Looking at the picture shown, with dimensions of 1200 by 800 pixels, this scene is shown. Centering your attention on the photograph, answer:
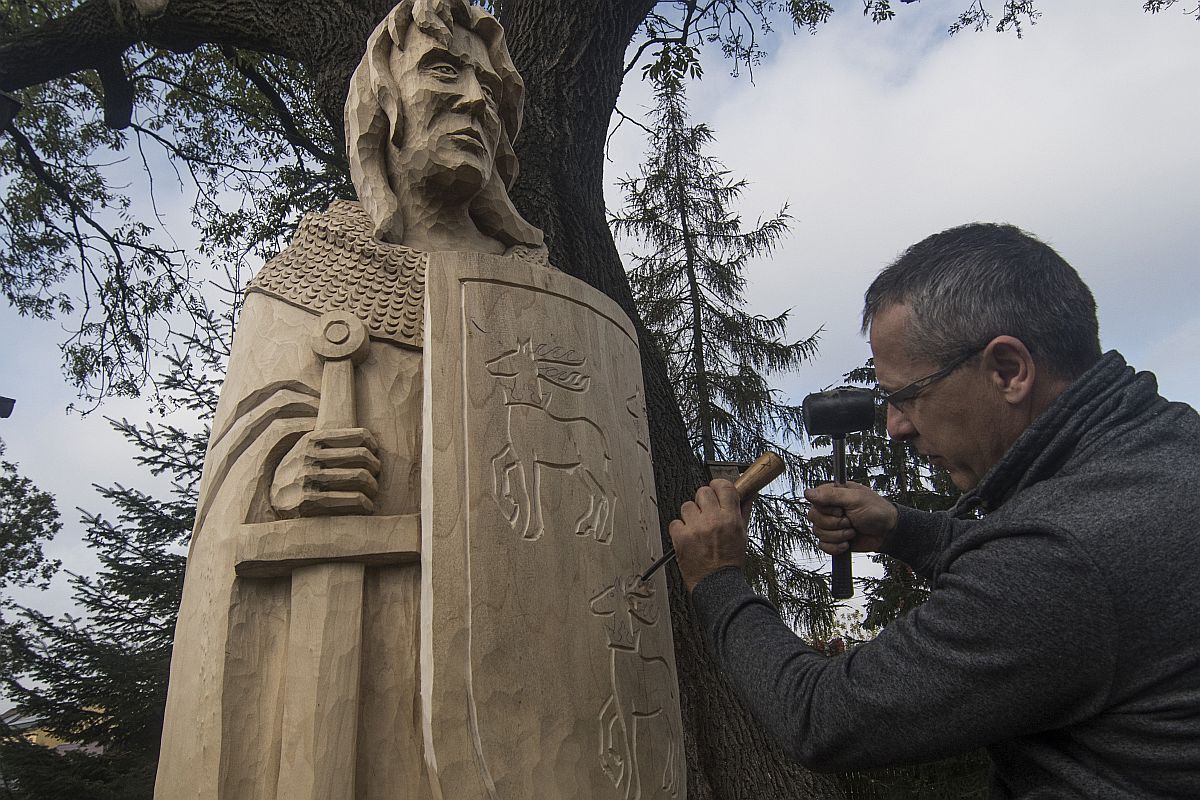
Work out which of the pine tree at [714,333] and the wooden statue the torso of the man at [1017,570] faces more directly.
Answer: the wooden statue

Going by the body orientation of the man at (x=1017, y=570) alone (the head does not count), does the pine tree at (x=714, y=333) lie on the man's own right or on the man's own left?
on the man's own right

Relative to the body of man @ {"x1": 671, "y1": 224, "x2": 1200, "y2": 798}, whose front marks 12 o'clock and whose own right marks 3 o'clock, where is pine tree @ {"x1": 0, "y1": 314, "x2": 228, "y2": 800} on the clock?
The pine tree is roughly at 1 o'clock from the man.

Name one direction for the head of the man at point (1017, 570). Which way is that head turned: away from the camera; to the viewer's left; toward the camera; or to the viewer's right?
to the viewer's left

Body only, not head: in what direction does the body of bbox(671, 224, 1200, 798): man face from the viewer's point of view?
to the viewer's left

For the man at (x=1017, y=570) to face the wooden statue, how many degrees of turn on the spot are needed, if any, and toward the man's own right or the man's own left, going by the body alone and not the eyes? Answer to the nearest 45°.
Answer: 0° — they already face it

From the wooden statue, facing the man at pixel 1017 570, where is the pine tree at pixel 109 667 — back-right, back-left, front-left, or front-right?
back-left
